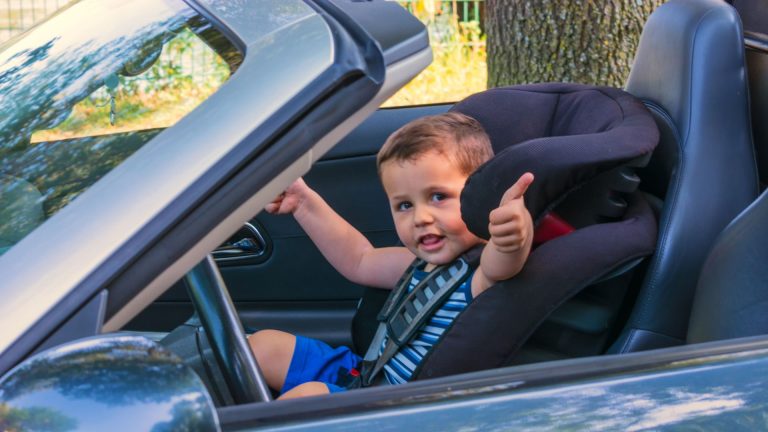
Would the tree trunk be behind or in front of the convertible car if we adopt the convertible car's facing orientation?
behind

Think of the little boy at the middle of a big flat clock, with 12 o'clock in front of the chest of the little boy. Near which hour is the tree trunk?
The tree trunk is roughly at 5 o'clock from the little boy.

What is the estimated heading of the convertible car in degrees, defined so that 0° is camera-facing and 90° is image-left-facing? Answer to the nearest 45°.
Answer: approximately 45°
